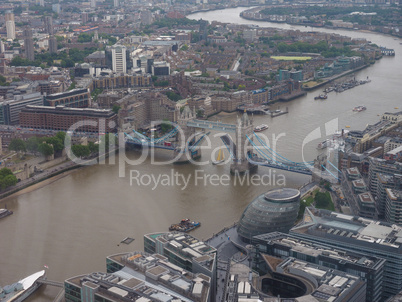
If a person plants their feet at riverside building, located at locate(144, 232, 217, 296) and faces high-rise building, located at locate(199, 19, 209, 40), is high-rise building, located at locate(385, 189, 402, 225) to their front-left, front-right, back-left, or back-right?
front-right

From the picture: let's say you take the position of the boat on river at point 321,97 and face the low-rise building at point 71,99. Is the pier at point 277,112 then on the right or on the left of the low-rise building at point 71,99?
left
